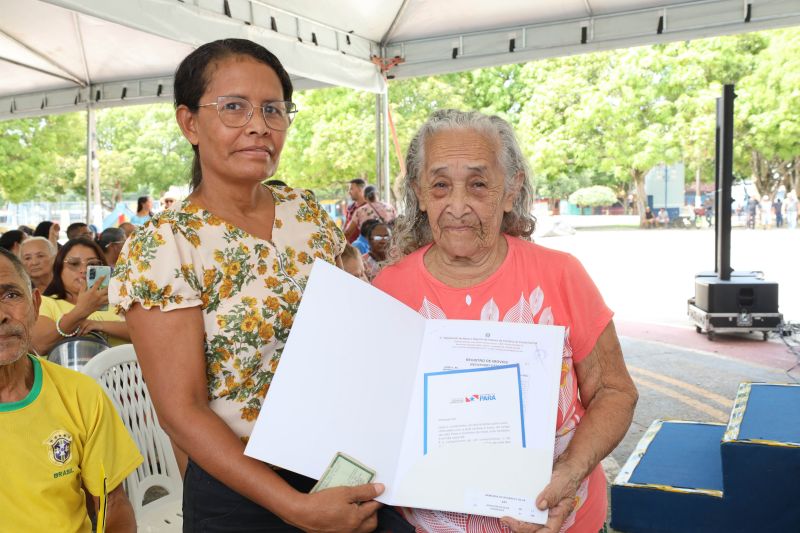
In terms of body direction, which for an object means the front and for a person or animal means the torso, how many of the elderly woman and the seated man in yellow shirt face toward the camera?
2

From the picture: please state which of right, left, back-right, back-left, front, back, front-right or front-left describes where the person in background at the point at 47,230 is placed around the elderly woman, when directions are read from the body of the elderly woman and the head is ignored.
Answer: back-right

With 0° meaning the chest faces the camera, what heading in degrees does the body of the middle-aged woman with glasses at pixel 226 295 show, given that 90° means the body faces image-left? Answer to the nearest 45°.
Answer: approximately 315°

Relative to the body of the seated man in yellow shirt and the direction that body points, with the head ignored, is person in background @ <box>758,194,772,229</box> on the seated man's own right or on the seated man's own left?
on the seated man's own left

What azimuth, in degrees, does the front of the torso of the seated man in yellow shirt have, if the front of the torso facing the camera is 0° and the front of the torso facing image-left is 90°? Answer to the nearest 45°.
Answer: approximately 0°

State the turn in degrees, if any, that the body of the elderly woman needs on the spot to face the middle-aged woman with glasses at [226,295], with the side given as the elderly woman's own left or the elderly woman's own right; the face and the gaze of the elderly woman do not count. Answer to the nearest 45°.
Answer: approximately 45° to the elderly woman's own right

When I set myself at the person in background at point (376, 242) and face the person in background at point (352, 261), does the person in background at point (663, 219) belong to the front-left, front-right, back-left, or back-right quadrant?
back-left

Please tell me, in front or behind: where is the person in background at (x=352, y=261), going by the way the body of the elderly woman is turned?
behind

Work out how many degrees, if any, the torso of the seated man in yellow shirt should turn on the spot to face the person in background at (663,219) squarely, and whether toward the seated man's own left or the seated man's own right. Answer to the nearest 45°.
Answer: approximately 135° to the seated man's own left

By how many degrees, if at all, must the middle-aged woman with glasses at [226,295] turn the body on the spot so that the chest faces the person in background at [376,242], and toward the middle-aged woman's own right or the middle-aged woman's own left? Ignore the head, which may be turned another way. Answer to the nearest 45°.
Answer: approximately 135° to the middle-aged woman's own left
